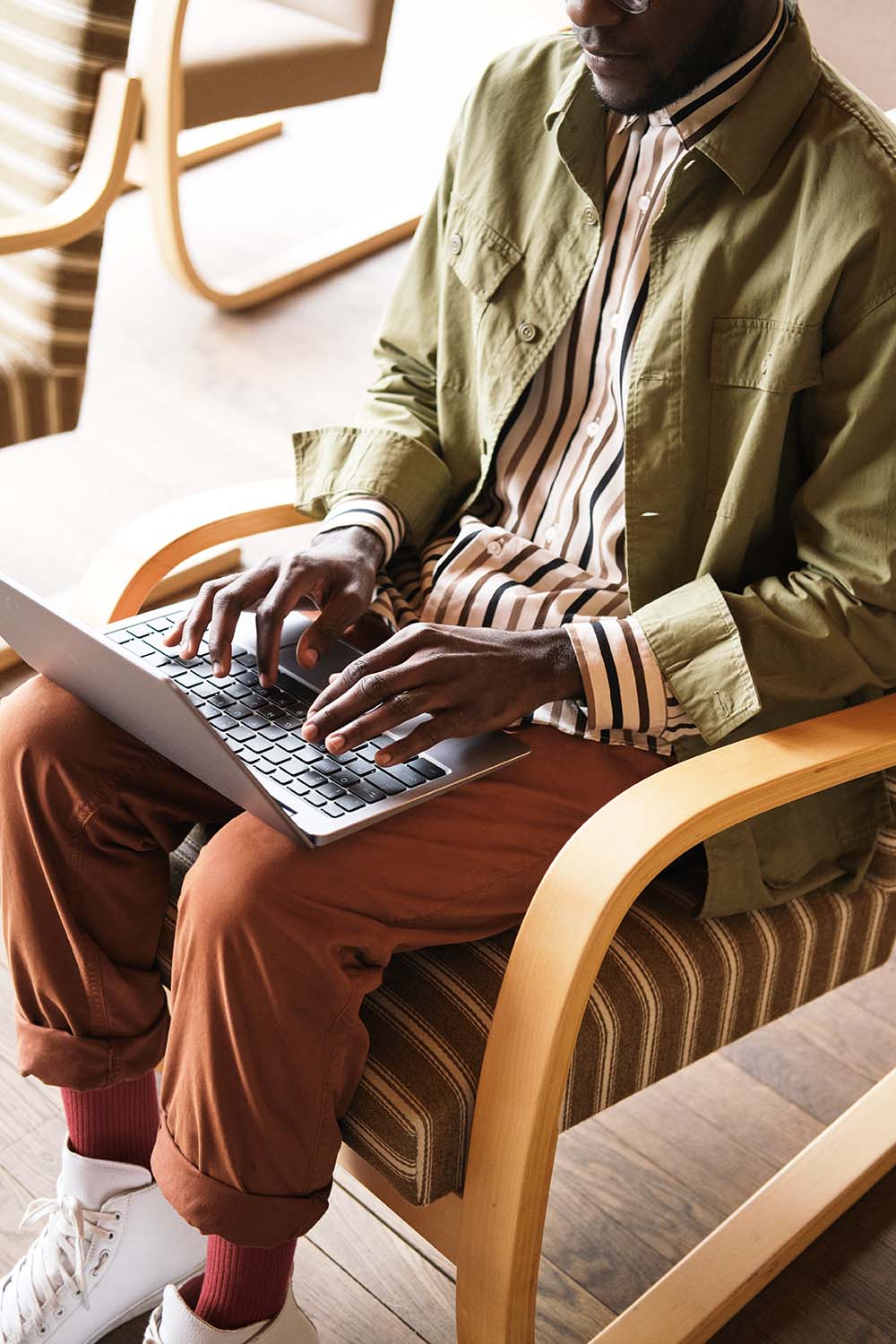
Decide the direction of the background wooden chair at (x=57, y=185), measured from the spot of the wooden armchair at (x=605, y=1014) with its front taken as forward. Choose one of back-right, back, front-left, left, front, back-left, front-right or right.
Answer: right

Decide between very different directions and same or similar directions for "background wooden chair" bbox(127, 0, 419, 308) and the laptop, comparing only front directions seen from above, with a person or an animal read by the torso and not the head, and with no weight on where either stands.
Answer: very different directions

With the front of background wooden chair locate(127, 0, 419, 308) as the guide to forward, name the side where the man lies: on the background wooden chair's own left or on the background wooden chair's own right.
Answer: on the background wooden chair's own left

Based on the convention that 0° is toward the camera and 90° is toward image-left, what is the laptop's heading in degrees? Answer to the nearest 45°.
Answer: approximately 225°

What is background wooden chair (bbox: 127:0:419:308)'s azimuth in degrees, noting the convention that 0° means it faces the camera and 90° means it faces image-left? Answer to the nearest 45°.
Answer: approximately 45°

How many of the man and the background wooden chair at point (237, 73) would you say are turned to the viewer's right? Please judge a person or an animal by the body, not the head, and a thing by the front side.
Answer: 0

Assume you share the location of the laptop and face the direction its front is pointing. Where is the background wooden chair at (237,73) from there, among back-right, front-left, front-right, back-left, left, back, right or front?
front-left

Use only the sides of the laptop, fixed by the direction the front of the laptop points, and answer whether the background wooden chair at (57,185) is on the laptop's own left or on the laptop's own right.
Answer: on the laptop's own left

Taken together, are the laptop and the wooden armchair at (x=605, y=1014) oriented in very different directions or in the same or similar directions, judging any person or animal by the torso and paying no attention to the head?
very different directions

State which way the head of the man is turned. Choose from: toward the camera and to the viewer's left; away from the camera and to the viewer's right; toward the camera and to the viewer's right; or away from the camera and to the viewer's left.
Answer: toward the camera and to the viewer's left

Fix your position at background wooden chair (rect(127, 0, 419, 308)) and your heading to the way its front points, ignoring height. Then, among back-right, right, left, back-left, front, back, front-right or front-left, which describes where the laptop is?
front-left

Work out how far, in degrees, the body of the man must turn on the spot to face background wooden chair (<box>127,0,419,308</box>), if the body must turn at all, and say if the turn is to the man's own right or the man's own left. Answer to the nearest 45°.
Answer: approximately 135° to the man's own right
